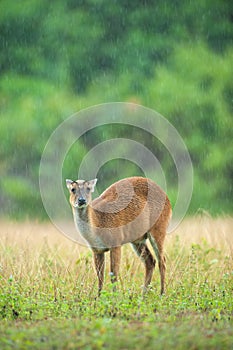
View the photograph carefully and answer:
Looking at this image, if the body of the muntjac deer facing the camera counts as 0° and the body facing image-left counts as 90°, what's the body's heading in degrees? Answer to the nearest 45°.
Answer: approximately 45°
